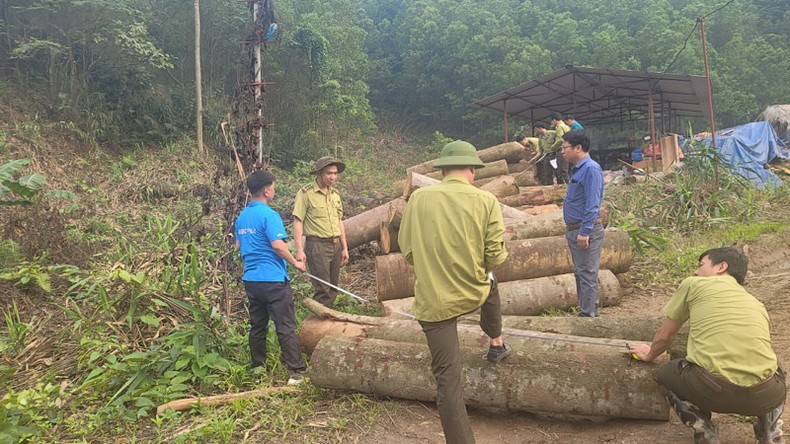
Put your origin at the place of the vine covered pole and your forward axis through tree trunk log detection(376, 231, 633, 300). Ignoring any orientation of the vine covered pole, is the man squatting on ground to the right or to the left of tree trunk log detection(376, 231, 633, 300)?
right

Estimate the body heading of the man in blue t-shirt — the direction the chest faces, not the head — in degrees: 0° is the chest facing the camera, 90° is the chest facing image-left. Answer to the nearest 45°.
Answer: approximately 225°

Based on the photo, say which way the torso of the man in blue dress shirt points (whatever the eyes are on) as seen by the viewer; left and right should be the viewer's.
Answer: facing to the left of the viewer

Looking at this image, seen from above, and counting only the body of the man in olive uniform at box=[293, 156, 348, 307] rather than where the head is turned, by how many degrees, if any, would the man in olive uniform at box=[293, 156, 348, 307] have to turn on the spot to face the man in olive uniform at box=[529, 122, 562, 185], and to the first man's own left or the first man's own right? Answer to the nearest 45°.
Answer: approximately 90° to the first man's own left

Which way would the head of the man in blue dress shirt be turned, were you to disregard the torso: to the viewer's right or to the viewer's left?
to the viewer's left

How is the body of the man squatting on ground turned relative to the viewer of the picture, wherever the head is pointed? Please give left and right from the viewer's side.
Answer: facing away from the viewer and to the left of the viewer

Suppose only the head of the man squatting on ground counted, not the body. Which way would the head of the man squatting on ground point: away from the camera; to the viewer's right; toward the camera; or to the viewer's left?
to the viewer's left

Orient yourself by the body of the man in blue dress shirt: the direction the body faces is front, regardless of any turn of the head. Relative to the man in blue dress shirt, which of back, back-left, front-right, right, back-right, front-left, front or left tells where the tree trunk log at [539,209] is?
right

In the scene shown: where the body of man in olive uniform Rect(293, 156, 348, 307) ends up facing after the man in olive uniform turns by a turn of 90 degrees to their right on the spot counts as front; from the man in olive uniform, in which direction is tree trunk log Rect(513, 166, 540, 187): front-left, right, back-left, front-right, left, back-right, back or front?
back

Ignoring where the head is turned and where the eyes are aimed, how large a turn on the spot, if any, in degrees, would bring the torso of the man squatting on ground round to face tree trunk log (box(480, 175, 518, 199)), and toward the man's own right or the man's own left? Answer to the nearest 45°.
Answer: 0° — they already face it

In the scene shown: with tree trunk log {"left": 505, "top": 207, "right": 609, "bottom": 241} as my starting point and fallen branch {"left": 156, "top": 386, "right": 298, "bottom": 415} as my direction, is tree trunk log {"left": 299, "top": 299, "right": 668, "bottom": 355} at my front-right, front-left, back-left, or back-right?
front-left
